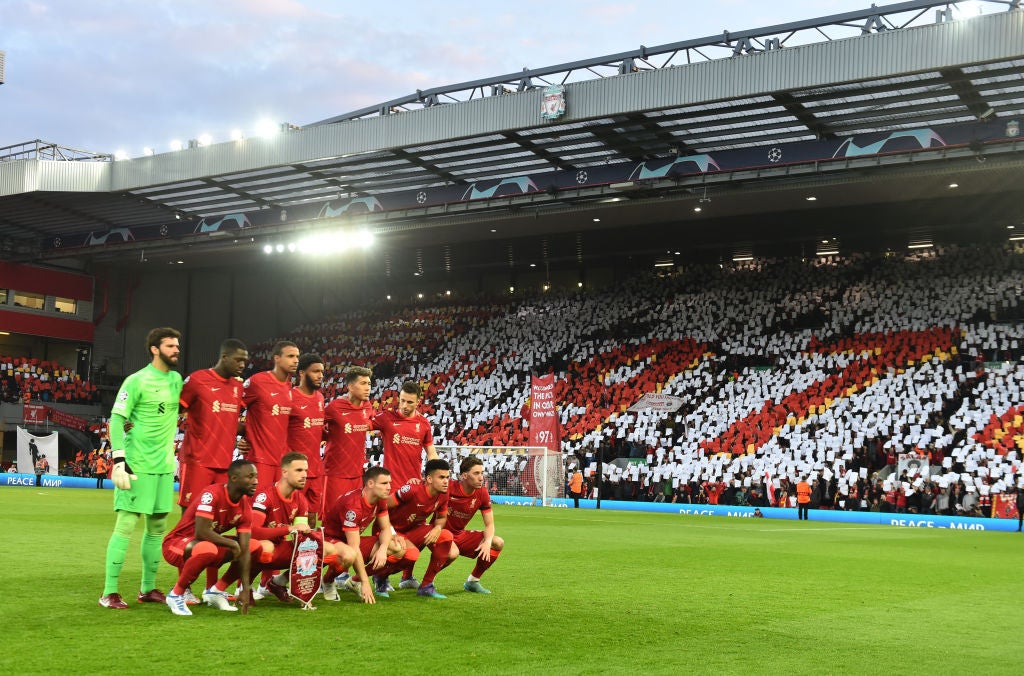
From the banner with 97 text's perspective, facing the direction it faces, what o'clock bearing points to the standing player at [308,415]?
The standing player is roughly at 12 o'clock from the banner with 97 text.

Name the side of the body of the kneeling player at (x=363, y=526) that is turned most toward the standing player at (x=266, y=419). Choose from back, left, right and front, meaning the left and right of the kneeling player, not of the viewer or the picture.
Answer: back

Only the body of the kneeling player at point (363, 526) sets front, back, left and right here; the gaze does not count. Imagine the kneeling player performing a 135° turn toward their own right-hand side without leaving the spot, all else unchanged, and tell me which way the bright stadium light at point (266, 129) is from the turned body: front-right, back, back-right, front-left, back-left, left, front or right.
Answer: right

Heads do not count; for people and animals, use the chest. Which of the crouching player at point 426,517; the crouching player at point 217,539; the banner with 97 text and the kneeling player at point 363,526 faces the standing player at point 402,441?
the banner with 97 text

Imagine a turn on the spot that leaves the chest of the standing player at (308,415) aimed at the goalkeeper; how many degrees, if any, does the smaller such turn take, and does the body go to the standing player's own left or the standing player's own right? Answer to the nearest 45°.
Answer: approximately 90° to the standing player's own right

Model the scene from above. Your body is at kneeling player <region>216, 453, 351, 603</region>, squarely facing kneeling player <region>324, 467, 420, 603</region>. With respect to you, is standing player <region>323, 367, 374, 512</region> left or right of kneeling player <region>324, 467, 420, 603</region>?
left

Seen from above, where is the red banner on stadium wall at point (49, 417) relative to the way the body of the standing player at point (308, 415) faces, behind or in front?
behind

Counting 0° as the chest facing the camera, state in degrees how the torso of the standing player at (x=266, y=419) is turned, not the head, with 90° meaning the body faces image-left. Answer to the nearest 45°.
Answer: approximately 315°

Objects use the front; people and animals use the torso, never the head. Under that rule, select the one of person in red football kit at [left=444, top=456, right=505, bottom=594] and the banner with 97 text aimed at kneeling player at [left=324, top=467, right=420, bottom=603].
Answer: the banner with 97 text

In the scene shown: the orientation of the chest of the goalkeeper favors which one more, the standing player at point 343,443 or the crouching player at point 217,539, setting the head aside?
the crouching player

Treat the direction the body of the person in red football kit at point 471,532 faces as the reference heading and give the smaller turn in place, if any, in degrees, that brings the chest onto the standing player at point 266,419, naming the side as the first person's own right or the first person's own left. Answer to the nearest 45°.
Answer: approximately 135° to the first person's own right

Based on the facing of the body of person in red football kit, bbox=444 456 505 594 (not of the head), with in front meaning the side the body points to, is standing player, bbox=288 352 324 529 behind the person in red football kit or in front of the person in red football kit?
behind
